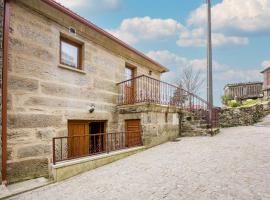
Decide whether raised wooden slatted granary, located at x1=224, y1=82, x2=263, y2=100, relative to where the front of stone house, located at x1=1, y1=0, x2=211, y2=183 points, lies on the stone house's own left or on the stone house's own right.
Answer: on the stone house's own left

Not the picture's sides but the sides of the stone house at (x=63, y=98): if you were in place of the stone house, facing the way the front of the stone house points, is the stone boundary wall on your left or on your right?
on your left

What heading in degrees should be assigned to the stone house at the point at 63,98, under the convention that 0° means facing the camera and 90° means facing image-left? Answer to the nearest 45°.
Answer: approximately 315°

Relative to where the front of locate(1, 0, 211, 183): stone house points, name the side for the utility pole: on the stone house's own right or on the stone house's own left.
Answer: on the stone house's own left
